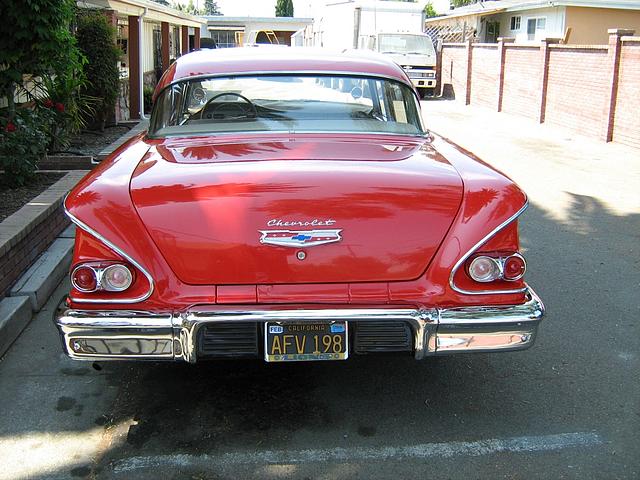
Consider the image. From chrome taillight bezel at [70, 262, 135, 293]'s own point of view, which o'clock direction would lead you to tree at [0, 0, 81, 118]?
The tree is roughly at 6 o'clock from the chrome taillight bezel.

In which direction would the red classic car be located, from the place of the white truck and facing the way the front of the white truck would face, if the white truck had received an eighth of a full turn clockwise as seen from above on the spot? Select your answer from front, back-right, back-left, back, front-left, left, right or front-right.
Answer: front

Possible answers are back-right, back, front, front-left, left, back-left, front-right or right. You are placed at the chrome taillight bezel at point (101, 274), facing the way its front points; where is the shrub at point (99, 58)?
back

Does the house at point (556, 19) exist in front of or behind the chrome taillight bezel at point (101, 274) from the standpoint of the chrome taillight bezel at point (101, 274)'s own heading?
behind

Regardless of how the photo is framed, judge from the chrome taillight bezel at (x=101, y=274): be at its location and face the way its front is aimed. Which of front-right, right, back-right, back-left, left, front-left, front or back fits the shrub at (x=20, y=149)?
back

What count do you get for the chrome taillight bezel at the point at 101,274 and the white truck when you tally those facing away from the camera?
0

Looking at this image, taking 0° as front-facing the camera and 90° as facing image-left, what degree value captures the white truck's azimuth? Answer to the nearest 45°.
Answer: approximately 315°

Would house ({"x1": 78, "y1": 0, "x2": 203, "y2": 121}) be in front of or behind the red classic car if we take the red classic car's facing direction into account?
in front

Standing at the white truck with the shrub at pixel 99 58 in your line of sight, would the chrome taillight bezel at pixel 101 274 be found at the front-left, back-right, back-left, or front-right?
front-left

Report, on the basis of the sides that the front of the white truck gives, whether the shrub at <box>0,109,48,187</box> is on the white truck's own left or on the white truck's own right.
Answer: on the white truck's own right

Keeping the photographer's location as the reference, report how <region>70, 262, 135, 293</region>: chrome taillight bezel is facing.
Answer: facing the viewer

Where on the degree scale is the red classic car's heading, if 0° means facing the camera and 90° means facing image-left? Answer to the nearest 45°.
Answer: approximately 180°

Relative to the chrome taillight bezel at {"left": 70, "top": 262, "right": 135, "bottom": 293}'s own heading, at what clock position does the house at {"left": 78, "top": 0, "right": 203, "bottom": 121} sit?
The house is roughly at 6 o'clock from the chrome taillight bezel.
